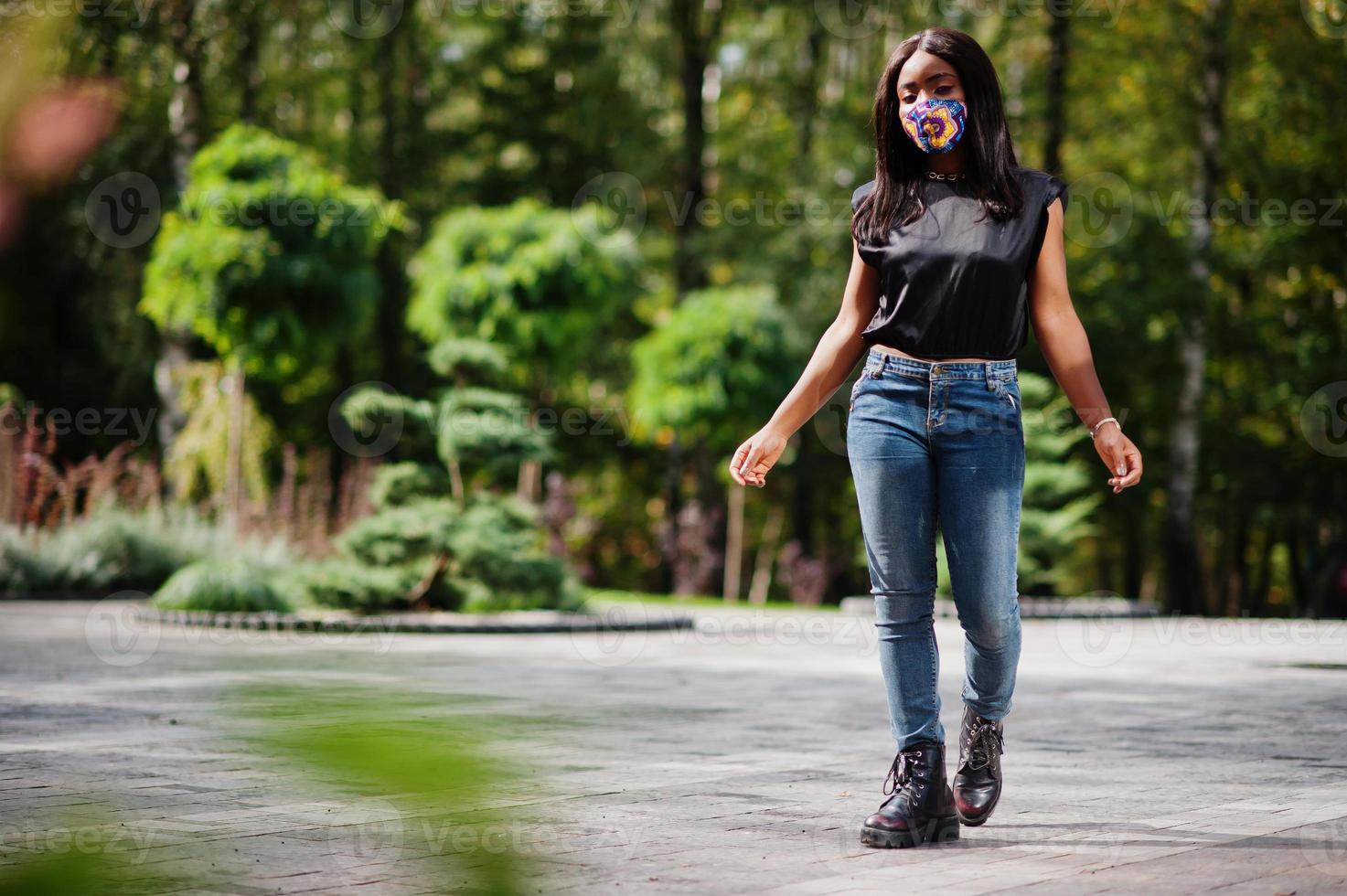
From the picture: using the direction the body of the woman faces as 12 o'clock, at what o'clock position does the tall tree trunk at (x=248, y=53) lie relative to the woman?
The tall tree trunk is roughly at 5 o'clock from the woman.

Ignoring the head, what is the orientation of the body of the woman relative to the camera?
toward the camera

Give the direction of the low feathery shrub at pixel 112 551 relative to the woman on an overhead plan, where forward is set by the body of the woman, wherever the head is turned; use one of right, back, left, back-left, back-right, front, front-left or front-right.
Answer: back-right

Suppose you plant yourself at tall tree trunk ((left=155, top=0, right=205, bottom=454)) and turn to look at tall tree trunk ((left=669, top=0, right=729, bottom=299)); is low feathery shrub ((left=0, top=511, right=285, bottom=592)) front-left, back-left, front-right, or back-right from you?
back-right

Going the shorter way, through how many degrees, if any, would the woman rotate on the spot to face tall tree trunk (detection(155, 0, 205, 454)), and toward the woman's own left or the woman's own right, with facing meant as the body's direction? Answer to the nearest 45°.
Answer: approximately 135° to the woman's own right

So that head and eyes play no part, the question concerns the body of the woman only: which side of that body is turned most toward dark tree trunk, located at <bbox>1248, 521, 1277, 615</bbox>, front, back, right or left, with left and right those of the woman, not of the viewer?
back

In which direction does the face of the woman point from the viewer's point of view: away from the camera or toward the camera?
toward the camera

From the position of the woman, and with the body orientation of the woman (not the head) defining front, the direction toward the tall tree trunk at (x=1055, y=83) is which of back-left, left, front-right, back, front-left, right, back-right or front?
back

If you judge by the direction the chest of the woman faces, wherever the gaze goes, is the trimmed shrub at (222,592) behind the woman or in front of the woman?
behind

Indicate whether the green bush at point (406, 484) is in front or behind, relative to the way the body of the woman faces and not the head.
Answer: behind

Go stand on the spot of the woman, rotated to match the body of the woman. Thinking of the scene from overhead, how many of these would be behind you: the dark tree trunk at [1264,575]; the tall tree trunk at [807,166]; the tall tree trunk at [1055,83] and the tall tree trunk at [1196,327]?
4

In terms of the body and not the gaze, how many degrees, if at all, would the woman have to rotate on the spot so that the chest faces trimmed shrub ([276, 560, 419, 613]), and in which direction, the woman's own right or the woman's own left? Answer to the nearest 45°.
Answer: approximately 135° to the woman's own right

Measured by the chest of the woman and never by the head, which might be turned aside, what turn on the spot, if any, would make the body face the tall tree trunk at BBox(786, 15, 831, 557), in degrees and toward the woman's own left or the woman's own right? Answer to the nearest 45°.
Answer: approximately 180°

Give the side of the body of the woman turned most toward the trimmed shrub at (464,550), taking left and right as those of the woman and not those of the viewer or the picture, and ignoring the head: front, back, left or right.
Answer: back
